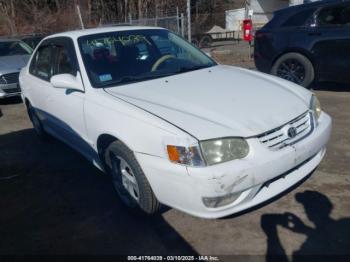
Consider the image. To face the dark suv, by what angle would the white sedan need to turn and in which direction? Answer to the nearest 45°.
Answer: approximately 90° to its left

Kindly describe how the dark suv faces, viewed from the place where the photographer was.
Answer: facing to the right of the viewer

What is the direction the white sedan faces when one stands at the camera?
facing the viewer and to the right of the viewer

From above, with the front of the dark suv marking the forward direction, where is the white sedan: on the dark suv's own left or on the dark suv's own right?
on the dark suv's own right

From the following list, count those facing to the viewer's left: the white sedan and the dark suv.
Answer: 0
